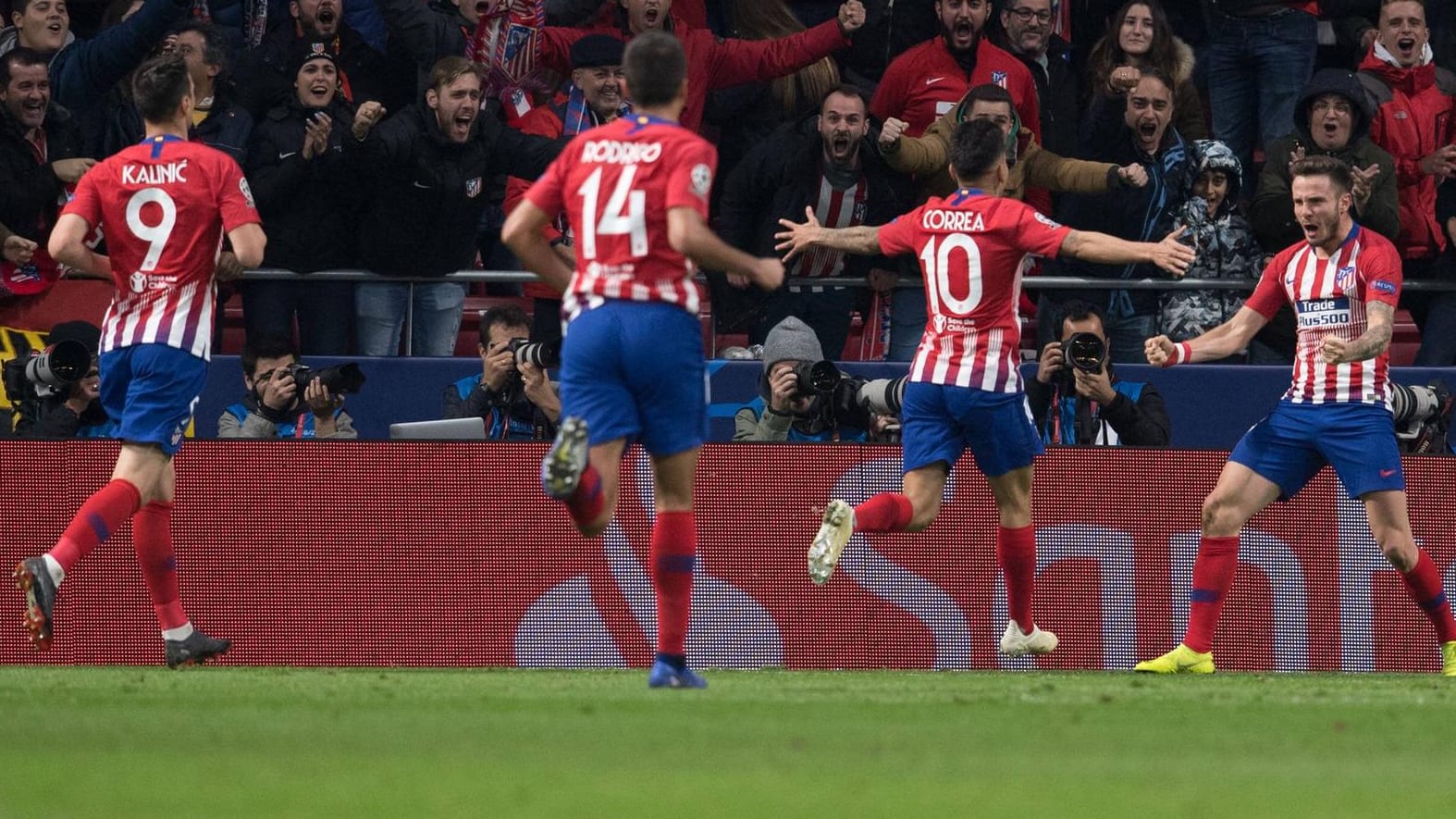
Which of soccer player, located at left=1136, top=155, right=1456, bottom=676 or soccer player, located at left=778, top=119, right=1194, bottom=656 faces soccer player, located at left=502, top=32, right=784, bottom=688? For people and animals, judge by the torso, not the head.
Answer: soccer player, located at left=1136, top=155, right=1456, bottom=676

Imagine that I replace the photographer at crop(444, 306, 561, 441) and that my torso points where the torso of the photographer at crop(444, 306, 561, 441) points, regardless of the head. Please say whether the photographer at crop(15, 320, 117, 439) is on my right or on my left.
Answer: on my right

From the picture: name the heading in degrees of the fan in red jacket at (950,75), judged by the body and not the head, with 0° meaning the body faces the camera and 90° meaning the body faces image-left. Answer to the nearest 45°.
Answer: approximately 0°

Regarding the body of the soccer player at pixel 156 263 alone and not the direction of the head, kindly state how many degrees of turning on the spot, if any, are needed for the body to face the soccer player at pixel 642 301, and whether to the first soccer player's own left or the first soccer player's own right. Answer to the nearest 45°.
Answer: approximately 90° to the first soccer player's own right

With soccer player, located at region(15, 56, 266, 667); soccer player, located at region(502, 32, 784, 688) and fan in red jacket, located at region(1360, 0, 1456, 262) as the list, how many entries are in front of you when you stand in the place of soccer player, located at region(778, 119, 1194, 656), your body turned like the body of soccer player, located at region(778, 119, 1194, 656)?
1

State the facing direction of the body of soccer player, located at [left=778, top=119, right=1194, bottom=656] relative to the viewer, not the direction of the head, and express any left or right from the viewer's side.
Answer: facing away from the viewer and to the right of the viewer

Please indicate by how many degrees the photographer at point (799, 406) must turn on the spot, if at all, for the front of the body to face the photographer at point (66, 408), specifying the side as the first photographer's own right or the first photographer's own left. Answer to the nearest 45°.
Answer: approximately 135° to the first photographer's own right

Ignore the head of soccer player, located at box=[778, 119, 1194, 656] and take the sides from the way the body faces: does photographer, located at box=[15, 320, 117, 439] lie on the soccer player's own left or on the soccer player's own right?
on the soccer player's own left

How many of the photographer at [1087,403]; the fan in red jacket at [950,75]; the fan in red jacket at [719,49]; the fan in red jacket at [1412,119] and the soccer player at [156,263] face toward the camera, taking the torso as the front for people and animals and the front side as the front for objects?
4

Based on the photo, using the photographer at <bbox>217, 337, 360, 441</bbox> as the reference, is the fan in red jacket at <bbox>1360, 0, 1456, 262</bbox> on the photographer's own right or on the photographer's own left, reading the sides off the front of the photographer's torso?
on the photographer's own left

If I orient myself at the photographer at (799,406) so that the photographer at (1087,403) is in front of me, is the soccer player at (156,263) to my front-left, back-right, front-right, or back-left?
back-right

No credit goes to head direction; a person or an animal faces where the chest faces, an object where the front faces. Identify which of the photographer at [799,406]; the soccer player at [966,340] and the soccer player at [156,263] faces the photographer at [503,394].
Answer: the soccer player at [156,263]
